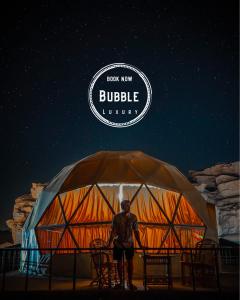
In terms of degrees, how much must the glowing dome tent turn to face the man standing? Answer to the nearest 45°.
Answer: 0° — it already faces them

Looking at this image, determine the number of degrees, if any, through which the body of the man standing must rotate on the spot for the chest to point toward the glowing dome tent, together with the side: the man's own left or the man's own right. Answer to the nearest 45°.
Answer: approximately 180°

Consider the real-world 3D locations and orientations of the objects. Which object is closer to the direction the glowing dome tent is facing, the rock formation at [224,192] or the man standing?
the man standing

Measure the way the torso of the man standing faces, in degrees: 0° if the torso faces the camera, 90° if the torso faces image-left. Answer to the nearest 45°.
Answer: approximately 0°

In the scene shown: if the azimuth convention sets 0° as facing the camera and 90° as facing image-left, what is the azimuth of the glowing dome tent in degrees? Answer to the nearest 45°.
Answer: approximately 0°

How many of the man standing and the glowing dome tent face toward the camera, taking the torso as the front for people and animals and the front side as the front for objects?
2
